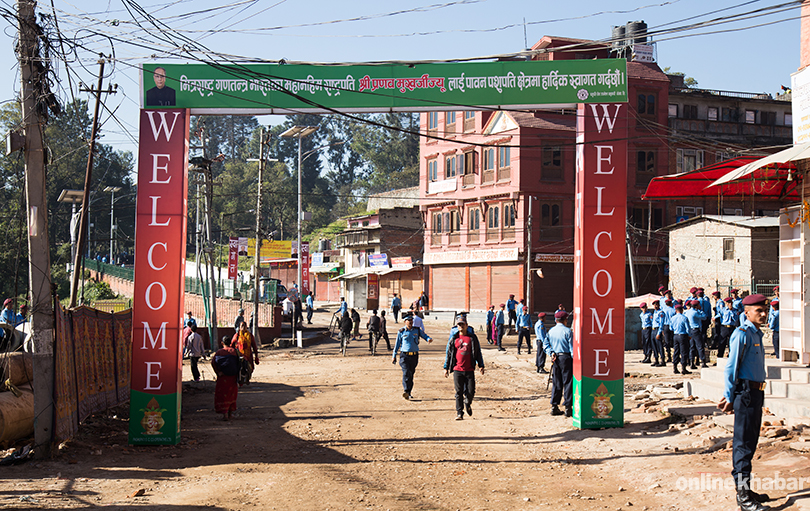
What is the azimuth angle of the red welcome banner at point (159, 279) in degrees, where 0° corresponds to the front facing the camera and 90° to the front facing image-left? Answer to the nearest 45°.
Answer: approximately 0°

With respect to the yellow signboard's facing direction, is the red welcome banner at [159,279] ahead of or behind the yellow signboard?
ahead

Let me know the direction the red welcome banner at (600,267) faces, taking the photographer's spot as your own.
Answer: facing the viewer

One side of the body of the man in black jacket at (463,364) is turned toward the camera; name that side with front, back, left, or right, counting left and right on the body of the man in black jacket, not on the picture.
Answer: front

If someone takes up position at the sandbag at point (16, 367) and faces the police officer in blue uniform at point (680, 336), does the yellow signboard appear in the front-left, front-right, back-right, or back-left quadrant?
front-left

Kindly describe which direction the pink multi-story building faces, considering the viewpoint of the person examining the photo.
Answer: facing the viewer and to the left of the viewer

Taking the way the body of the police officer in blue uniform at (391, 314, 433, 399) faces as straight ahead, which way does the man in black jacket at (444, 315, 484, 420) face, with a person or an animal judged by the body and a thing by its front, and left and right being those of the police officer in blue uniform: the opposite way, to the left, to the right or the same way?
the same way

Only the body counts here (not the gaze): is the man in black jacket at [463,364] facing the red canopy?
no

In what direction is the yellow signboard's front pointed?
toward the camera
